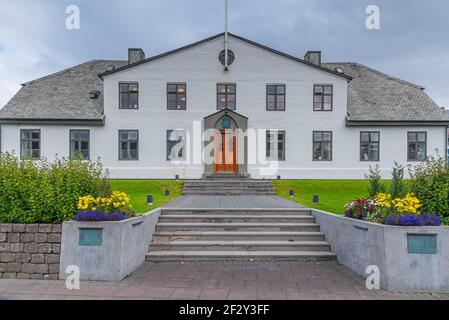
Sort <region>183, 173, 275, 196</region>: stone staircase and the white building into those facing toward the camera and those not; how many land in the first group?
2

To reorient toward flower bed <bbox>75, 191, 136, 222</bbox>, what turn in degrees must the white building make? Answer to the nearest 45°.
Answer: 0° — it already faces it

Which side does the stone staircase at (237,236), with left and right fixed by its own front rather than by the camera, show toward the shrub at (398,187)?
left

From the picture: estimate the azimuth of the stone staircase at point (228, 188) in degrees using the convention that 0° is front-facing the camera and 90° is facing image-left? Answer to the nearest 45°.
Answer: approximately 0°

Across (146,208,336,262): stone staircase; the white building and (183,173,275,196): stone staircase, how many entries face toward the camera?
3

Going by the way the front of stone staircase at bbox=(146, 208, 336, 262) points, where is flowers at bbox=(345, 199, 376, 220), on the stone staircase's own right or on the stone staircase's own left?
on the stone staircase's own left

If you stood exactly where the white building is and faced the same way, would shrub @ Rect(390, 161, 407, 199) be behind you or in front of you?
in front

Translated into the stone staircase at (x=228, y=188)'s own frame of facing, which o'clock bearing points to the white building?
The white building is roughly at 6 o'clock from the stone staircase.

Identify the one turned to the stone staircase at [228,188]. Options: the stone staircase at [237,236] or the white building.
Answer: the white building

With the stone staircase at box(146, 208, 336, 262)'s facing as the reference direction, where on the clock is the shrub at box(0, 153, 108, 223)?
The shrub is roughly at 2 o'clock from the stone staircase.

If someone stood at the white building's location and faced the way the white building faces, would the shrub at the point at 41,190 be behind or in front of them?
in front

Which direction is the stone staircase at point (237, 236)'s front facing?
toward the camera
